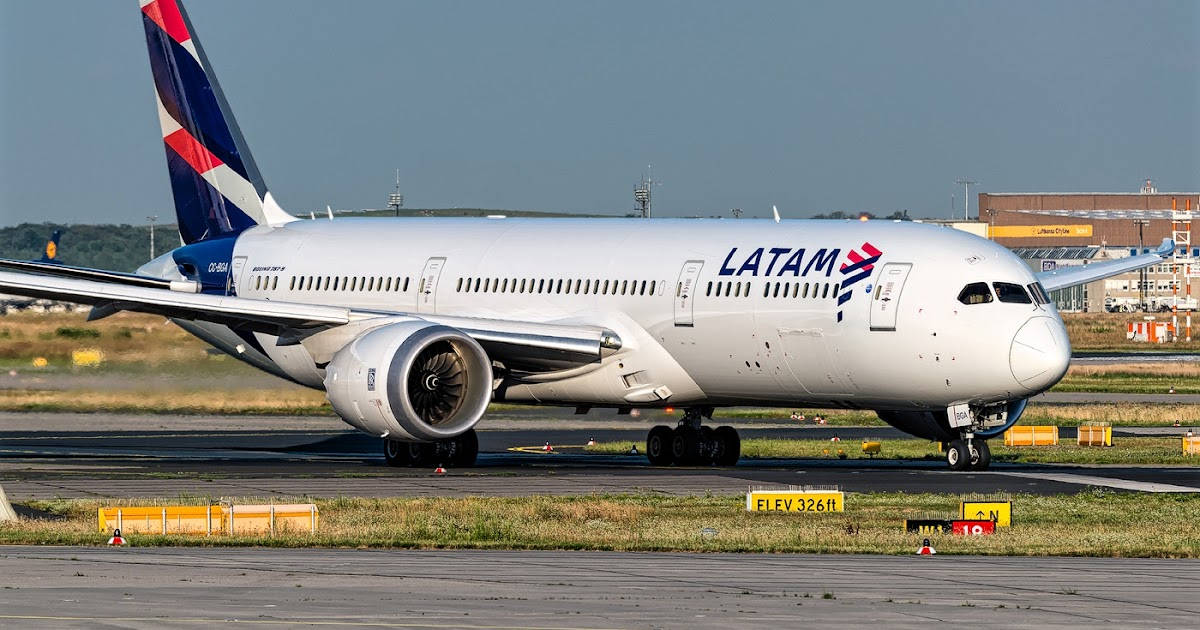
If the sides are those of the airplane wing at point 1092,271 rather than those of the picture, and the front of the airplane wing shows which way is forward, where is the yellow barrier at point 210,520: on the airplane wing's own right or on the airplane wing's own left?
on the airplane wing's own right

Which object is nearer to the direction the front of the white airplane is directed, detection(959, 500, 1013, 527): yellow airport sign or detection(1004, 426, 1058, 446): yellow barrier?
the yellow airport sign

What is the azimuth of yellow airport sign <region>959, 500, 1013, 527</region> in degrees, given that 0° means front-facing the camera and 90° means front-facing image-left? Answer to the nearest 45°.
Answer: approximately 0°

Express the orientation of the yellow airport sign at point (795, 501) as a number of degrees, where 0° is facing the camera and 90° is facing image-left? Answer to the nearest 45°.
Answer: approximately 0°

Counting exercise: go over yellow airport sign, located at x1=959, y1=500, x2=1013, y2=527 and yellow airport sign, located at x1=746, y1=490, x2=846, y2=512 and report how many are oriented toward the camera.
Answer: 2

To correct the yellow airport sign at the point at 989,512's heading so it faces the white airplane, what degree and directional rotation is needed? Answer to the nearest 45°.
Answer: approximately 135° to its right

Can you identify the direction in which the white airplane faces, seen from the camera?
facing the viewer and to the right of the viewer
